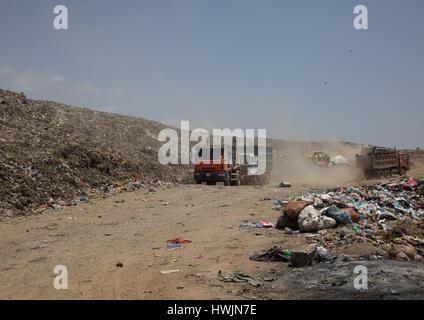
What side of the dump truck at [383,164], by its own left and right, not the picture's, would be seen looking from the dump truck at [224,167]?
back

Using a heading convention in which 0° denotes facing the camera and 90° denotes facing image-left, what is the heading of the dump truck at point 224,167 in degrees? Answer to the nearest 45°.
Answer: approximately 45°

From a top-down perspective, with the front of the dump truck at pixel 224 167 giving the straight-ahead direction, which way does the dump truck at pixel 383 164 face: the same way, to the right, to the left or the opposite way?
the opposite way

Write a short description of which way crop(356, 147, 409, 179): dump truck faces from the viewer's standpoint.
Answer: facing away from the viewer and to the right of the viewer
